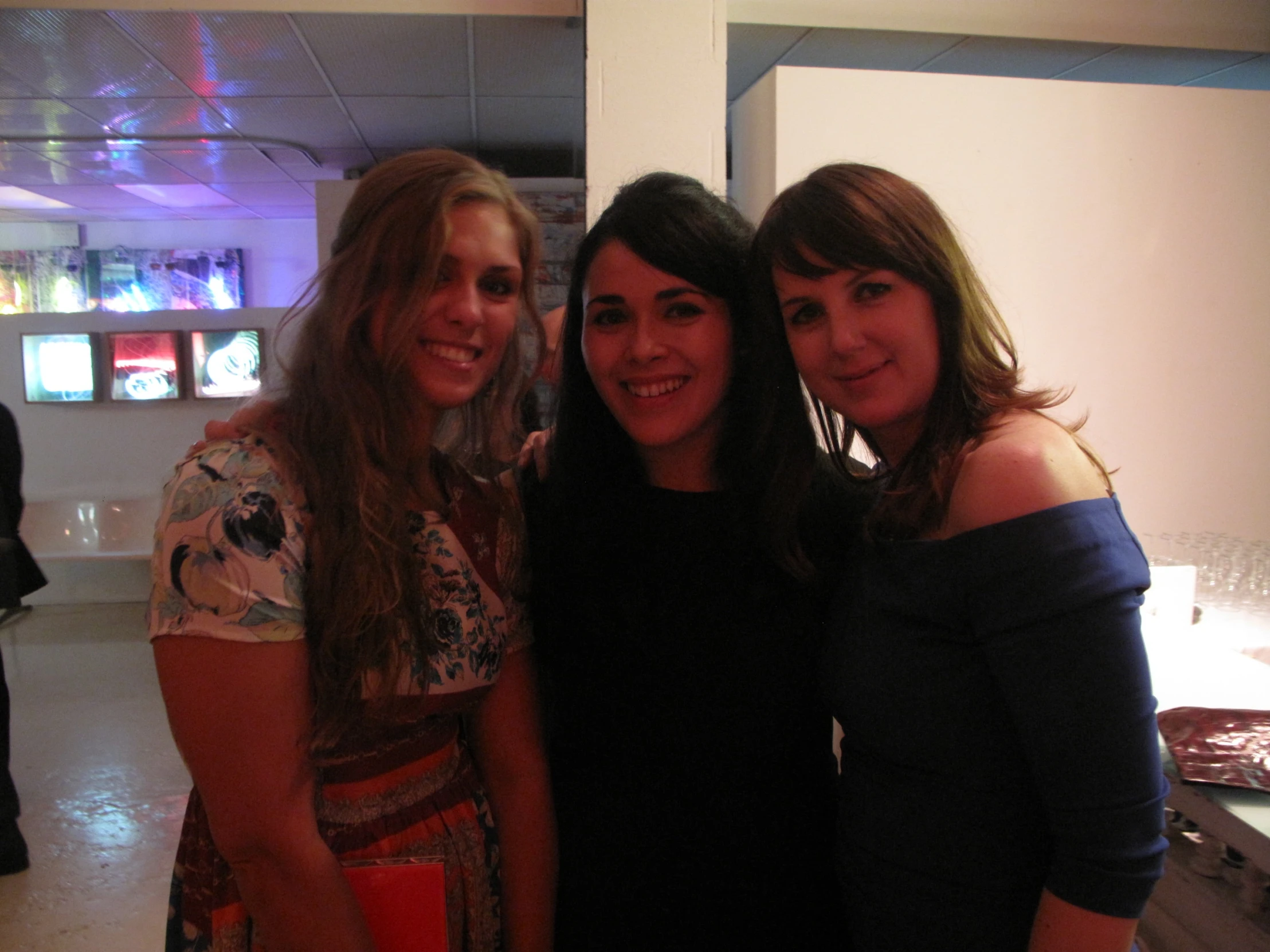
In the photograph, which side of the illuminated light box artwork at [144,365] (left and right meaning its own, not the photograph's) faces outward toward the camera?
front

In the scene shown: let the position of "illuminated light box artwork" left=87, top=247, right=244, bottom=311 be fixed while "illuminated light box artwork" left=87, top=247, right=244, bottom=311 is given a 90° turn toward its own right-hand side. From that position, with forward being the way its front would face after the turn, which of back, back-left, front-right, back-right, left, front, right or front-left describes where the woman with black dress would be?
left

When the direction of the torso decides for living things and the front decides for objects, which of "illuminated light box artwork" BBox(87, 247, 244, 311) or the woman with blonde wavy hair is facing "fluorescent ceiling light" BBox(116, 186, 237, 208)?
the illuminated light box artwork

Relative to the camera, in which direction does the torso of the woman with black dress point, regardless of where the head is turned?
toward the camera

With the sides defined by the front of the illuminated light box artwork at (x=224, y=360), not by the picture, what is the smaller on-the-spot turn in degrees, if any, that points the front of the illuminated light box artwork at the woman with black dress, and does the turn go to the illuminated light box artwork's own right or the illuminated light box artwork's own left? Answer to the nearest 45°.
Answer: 0° — it already faces them

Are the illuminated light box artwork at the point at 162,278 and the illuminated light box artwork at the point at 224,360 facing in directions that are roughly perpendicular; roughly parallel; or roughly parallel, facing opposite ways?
roughly parallel

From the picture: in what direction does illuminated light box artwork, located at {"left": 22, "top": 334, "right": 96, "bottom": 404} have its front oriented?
toward the camera

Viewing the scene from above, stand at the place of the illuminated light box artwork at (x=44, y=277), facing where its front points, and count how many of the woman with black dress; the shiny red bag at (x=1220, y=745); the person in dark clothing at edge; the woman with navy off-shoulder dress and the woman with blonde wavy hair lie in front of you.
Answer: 5

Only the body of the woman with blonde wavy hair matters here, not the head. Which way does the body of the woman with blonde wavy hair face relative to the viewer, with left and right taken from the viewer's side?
facing the viewer and to the right of the viewer

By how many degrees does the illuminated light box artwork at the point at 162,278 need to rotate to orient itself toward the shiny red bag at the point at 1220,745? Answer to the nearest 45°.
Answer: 0° — it already faces it

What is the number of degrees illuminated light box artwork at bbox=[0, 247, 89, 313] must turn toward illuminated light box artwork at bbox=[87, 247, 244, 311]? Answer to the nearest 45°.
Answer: approximately 45° to its left

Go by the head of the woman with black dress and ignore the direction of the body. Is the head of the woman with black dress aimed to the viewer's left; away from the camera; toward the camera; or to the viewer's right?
toward the camera
